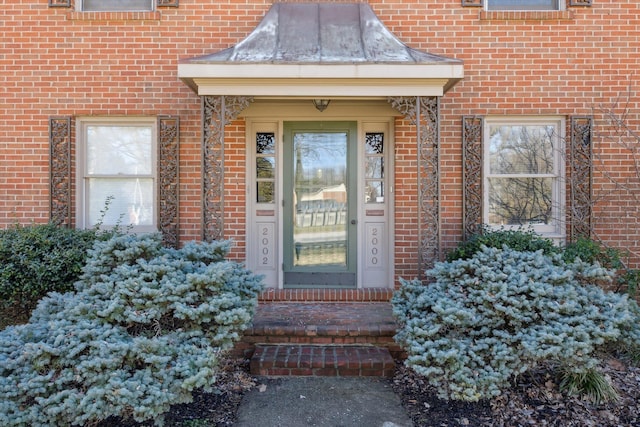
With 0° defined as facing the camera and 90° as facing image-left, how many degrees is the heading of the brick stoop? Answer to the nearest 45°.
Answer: approximately 0°

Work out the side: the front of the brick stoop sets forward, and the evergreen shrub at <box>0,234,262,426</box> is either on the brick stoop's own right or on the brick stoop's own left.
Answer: on the brick stoop's own right

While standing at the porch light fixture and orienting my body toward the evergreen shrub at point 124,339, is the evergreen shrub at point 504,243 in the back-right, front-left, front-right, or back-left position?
back-left

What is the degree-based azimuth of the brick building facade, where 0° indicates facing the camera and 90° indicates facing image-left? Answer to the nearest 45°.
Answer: approximately 0°

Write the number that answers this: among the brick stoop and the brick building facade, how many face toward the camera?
2

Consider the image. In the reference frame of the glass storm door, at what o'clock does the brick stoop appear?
The brick stoop is roughly at 12 o'clock from the glass storm door.

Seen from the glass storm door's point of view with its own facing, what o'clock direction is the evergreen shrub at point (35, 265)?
The evergreen shrub is roughly at 2 o'clock from the glass storm door.

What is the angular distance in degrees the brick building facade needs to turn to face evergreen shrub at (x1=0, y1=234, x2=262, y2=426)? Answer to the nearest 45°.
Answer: approximately 45° to its right

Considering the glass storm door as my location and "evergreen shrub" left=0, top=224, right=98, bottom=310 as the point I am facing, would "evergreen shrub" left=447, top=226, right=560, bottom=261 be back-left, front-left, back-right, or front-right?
back-left

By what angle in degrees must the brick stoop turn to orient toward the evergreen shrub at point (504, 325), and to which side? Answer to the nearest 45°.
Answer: approximately 45° to its left

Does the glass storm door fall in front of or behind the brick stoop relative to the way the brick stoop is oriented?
behind
